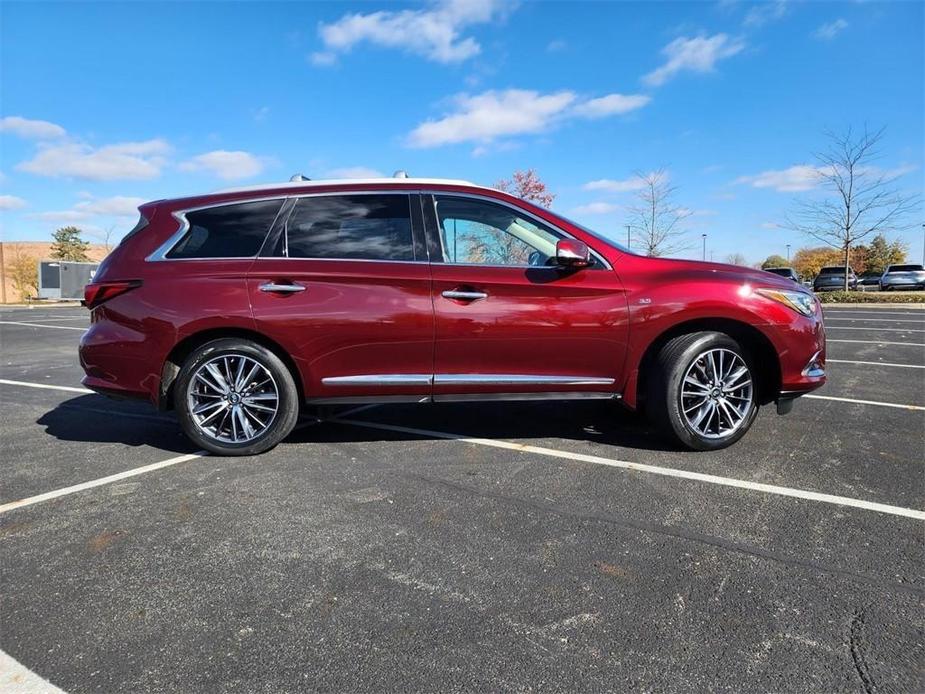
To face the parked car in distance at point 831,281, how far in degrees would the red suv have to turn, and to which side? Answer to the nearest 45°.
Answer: approximately 45° to its left

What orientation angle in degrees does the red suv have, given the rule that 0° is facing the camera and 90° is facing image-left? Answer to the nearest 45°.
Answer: approximately 270°

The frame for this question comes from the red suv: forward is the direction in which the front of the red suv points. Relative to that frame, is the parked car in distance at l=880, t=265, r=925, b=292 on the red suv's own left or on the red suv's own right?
on the red suv's own left
